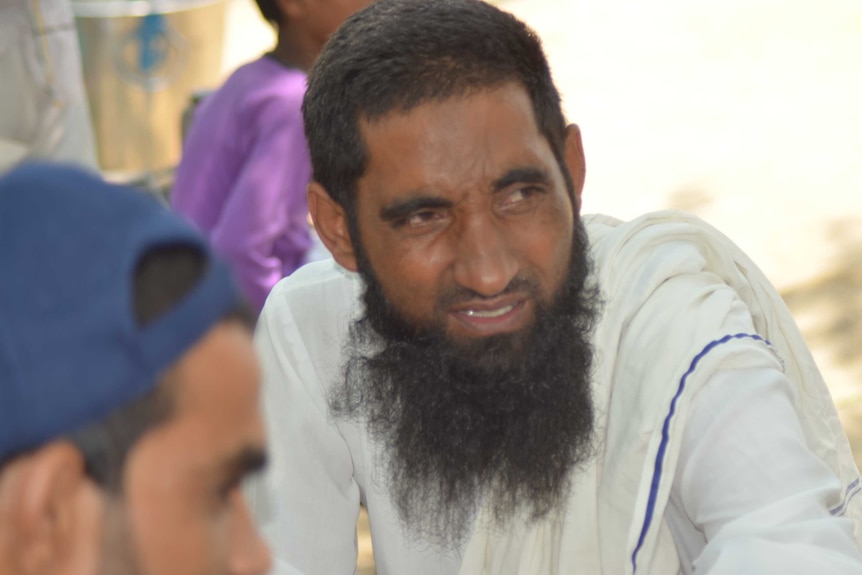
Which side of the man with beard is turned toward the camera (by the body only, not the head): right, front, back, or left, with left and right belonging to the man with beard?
front

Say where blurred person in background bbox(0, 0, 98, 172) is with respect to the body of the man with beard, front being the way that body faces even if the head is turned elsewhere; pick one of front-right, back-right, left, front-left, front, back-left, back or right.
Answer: back-right

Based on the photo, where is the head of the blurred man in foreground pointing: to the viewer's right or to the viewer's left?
to the viewer's right

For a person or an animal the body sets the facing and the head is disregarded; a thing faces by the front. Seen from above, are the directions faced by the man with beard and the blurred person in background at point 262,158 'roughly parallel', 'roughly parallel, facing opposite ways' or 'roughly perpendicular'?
roughly perpendicular

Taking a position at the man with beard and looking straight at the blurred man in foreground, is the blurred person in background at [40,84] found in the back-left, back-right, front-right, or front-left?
back-right

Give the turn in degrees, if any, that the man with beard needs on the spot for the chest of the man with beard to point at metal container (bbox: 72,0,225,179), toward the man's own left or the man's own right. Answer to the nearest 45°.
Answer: approximately 135° to the man's own right
